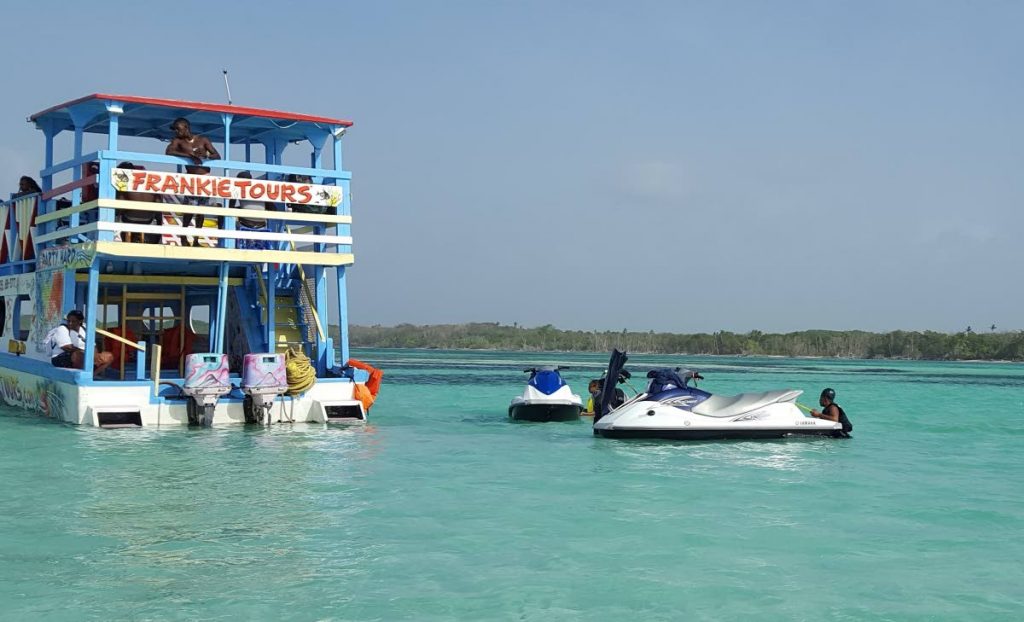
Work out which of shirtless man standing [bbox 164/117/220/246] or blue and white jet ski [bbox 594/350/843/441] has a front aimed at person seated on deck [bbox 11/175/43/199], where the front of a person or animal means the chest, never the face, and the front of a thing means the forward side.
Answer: the blue and white jet ski

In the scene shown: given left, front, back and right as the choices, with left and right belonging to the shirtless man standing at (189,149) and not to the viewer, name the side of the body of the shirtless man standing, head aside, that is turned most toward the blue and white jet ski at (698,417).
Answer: left

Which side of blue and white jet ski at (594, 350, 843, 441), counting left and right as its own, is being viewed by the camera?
left

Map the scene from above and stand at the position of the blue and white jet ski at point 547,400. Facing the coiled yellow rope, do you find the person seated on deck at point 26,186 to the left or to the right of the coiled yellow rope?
right

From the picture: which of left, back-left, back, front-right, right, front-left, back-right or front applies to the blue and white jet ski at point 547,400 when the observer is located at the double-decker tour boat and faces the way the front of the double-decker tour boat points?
back-right

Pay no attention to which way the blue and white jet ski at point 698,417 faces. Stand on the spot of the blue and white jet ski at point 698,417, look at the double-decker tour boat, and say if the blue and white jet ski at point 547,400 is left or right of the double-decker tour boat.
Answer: right

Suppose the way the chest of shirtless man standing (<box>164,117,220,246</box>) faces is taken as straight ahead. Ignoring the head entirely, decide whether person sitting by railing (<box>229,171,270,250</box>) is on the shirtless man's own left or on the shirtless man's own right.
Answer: on the shirtless man's own left

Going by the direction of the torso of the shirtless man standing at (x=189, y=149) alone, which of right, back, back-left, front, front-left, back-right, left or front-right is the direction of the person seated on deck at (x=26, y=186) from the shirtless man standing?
back-right

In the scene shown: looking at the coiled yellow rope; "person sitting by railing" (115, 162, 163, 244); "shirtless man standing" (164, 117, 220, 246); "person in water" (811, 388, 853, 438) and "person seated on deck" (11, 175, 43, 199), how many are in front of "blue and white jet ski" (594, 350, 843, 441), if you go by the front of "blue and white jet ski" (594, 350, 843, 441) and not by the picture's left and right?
4

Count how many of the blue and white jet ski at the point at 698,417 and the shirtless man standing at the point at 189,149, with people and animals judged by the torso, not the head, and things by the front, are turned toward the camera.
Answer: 1

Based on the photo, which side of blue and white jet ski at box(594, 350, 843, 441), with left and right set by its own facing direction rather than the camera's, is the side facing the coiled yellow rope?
front
